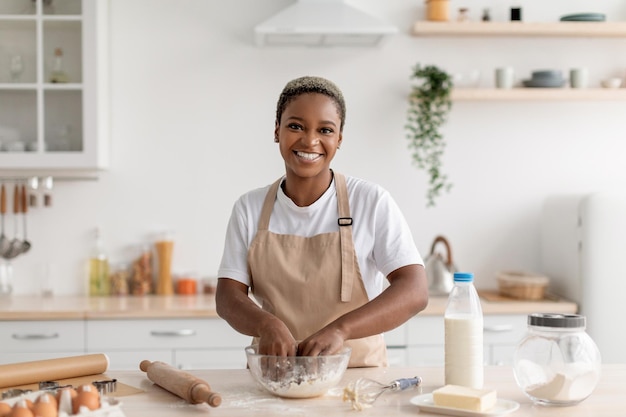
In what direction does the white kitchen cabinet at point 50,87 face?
toward the camera

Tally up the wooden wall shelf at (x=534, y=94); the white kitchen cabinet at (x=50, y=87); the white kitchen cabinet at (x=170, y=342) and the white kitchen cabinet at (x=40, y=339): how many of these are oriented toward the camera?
4

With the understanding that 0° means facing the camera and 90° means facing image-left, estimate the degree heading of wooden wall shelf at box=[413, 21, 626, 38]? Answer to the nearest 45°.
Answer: approximately 0°

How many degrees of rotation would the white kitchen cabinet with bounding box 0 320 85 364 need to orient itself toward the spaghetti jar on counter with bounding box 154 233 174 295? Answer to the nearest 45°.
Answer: approximately 135° to its left

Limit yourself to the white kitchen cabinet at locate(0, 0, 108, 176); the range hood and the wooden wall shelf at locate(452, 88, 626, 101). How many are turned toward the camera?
3

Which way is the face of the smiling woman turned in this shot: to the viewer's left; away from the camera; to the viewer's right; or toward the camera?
toward the camera

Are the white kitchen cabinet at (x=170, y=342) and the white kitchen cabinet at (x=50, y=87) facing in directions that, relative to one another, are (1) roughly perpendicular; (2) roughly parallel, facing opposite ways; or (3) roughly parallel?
roughly parallel

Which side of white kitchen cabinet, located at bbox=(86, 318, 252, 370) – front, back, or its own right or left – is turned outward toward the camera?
front

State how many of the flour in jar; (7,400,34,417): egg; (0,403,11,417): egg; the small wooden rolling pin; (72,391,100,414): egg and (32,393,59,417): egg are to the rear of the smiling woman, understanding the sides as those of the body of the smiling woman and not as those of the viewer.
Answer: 0

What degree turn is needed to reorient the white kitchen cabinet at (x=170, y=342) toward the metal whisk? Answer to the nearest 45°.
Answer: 0° — it already faces it

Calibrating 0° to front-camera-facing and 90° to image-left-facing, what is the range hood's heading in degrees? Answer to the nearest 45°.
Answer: approximately 0°

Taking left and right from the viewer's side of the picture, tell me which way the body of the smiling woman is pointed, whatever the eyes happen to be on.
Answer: facing the viewer

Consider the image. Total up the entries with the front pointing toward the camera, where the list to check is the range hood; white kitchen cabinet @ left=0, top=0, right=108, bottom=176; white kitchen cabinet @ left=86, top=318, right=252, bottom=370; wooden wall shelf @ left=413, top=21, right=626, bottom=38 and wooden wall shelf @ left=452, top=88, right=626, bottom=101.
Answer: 5

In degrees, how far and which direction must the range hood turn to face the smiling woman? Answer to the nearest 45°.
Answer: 0° — it already faces them

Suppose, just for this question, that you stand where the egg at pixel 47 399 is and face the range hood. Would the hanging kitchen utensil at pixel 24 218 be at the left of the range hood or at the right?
left
